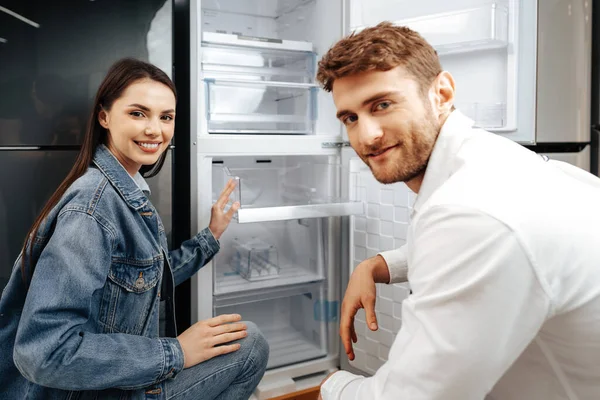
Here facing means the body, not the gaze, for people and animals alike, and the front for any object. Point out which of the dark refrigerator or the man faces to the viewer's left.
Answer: the man

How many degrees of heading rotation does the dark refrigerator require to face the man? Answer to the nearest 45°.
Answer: approximately 45° to its left

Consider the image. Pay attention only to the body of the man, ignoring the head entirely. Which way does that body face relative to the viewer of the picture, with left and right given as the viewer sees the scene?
facing to the left of the viewer

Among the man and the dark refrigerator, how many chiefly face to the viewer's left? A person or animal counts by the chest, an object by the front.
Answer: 1

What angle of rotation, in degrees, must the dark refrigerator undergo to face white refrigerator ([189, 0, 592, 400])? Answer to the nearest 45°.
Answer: approximately 90° to its left

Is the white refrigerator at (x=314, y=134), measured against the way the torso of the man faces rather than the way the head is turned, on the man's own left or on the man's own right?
on the man's own right

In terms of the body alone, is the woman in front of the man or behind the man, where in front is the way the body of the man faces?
in front

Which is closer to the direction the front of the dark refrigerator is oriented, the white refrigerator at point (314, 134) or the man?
the man

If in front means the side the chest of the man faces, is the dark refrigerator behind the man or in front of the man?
in front

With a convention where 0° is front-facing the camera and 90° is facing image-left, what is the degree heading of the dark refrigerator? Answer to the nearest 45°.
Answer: approximately 0°
